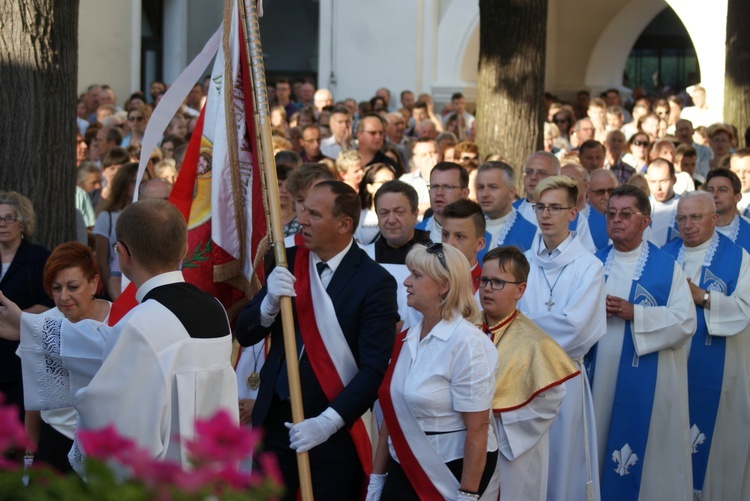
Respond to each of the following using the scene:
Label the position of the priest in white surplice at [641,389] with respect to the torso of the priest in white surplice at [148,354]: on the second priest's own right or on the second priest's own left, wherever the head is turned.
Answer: on the second priest's own right

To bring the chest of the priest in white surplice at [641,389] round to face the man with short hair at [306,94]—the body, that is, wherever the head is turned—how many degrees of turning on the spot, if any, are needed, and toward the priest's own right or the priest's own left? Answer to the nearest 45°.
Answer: approximately 90° to the priest's own right

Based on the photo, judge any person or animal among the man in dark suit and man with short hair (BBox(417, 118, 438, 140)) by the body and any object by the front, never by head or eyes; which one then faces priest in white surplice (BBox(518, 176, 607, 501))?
the man with short hair

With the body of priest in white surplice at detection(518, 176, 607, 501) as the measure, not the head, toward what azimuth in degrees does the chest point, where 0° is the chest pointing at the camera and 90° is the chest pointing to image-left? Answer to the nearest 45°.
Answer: approximately 45°

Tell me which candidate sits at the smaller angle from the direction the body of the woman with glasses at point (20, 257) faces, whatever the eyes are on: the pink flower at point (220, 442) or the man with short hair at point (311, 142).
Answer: the pink flower

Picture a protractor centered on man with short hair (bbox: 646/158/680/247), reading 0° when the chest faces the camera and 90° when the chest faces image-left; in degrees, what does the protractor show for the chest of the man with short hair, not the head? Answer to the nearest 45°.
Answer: approximately 45°

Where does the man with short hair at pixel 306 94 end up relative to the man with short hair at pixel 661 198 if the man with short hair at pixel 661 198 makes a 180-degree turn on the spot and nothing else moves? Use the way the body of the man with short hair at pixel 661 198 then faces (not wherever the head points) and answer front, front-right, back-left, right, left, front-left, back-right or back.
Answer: left

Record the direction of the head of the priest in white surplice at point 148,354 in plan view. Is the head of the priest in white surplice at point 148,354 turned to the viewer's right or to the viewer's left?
to the viewer's left

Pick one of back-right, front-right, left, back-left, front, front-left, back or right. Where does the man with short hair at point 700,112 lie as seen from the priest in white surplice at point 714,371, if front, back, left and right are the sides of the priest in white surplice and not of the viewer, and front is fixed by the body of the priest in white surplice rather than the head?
back-right

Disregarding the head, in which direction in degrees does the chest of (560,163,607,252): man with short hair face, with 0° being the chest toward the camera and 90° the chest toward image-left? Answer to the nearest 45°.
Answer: approximately 45°

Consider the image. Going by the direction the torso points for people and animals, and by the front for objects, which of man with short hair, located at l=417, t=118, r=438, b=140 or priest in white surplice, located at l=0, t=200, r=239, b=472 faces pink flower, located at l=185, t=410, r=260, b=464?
the man with short hair
